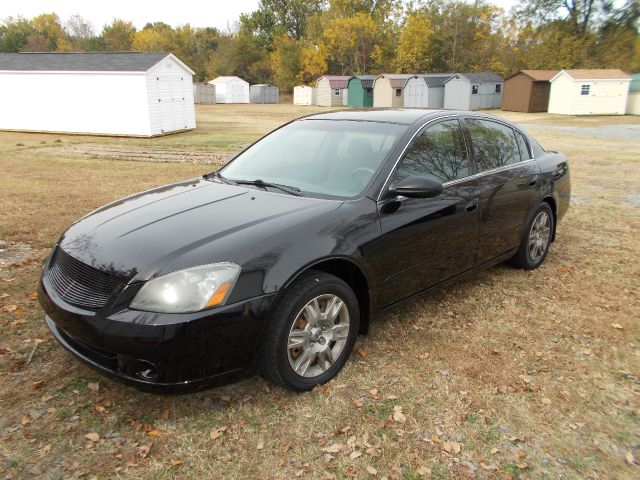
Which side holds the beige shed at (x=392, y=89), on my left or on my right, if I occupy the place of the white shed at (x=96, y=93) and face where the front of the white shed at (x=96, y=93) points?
on my left

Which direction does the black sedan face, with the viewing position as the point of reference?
facing the viewer and to the left of the viewer

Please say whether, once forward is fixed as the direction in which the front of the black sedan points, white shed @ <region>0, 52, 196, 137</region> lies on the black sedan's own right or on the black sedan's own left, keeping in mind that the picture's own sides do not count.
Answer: on the black sedan's own right

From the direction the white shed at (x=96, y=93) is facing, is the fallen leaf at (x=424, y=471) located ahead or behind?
ahead

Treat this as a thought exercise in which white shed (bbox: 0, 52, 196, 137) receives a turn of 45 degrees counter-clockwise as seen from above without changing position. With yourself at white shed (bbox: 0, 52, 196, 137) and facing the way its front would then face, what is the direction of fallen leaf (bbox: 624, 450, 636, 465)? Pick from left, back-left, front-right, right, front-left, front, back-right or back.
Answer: right

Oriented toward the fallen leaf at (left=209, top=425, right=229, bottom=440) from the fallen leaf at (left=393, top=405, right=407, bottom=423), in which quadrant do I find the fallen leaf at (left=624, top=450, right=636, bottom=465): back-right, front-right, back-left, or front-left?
back-left

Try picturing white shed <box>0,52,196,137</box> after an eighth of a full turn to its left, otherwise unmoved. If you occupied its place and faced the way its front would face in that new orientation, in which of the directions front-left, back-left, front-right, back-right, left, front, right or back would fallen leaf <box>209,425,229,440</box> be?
right

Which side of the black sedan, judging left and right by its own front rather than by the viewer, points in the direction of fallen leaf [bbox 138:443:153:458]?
front

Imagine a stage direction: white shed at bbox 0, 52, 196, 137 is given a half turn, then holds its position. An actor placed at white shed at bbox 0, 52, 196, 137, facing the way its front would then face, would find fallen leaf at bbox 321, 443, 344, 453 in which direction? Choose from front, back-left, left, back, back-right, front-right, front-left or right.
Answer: back-left

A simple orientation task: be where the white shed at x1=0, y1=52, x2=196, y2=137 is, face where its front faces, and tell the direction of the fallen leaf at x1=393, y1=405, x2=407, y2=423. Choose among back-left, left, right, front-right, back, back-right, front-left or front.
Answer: front-right

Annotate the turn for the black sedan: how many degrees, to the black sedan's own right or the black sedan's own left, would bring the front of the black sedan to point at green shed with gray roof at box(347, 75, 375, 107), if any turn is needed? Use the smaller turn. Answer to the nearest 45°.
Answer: approximately 135° to the black sedan's own right

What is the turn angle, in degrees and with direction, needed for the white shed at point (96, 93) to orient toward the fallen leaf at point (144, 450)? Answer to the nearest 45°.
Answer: approximately 45° to its right

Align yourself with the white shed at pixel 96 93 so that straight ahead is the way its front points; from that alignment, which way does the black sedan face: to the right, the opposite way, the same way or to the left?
to the right

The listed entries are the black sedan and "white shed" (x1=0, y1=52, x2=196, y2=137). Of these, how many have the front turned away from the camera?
0
